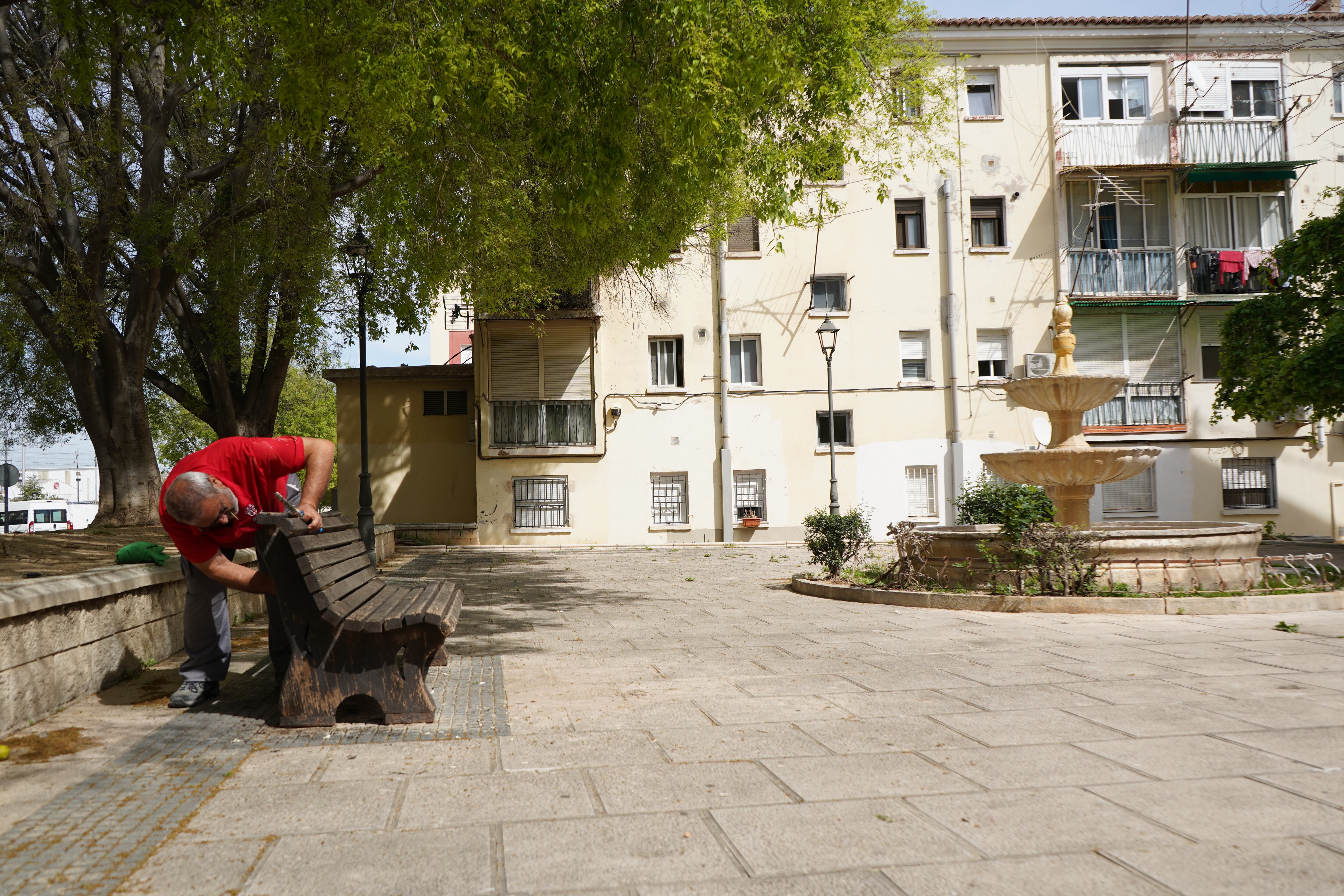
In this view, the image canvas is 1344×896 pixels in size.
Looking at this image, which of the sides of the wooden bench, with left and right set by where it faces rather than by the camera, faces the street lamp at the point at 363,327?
left

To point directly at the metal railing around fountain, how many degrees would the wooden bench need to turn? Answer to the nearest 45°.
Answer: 0° — it already faces it

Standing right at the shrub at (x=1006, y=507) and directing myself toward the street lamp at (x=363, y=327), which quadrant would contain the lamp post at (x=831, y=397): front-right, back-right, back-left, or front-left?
front-right

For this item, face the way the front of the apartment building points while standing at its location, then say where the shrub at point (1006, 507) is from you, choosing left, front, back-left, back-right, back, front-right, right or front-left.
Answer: front

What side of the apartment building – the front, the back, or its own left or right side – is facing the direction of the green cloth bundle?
front

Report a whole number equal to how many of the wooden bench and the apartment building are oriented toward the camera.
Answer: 1

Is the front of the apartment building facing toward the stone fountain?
yes

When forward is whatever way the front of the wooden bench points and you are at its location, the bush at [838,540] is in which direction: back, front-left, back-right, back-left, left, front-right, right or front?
front-left

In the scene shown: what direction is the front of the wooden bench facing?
to the viewer's right

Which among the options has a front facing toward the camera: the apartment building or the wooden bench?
the apartment building

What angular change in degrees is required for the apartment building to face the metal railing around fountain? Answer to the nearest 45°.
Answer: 0° — it already faces it

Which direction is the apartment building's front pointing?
toward the camera

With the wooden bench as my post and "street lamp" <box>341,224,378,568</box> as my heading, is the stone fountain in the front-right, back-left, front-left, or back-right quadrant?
front-right

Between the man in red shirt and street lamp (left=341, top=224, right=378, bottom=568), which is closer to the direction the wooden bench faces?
the street lamp
